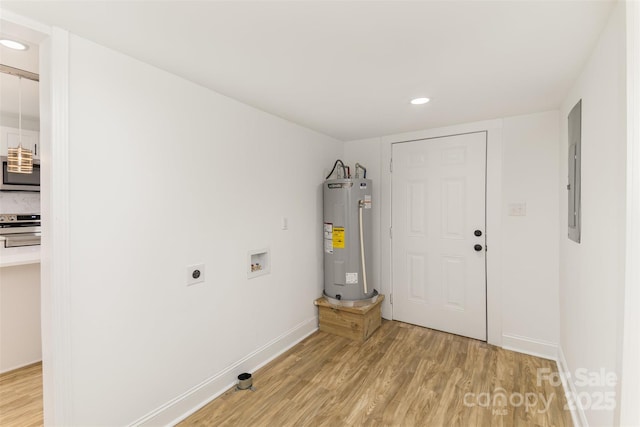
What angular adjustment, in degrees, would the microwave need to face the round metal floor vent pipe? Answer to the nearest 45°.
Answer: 0° — it already faces it

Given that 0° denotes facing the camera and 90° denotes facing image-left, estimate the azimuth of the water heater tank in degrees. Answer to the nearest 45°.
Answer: approximately 0°

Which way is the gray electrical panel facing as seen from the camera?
to the viewer's left

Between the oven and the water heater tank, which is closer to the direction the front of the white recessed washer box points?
the water heater tank

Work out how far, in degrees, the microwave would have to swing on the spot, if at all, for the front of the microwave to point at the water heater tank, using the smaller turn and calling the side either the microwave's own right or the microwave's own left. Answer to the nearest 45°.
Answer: approximately 45° to the microwave's own left

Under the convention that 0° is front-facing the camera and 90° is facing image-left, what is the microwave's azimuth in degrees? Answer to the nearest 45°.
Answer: approximately 0°

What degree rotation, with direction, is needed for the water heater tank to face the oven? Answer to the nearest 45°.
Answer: approximately 90° to its right
